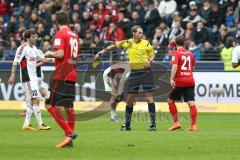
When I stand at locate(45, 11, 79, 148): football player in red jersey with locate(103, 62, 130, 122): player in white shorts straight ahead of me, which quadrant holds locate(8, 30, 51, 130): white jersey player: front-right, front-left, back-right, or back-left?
front-left

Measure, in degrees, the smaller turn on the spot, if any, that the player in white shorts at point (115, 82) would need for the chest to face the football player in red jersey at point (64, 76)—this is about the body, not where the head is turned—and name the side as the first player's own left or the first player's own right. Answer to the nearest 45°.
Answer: approximately 45° to the first player's own right

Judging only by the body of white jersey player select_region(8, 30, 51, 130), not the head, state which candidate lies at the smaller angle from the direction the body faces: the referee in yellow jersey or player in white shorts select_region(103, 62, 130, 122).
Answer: the referee in yellow jersey

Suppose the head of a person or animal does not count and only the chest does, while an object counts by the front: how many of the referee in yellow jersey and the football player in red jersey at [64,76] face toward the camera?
1

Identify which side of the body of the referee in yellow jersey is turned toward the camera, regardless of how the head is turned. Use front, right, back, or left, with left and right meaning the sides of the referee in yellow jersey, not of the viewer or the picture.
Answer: front

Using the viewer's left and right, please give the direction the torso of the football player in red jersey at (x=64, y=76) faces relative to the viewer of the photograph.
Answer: facing away from the viewer and to the left of the viewer

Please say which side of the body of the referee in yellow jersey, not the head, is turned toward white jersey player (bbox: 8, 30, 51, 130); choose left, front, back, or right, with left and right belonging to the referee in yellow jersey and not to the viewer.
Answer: right
